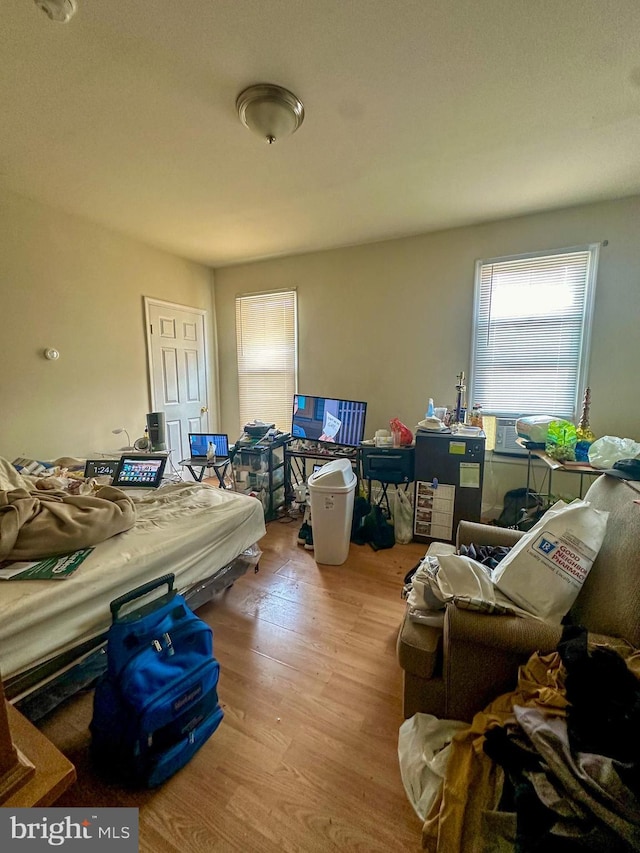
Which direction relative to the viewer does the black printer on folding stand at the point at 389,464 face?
toward the camera

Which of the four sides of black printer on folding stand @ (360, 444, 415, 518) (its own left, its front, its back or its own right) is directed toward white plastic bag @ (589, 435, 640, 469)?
left

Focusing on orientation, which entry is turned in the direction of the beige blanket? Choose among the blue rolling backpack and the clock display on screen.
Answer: the clock display on screen

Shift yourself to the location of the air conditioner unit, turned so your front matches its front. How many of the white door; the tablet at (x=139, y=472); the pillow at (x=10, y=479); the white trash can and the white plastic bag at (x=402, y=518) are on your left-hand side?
0

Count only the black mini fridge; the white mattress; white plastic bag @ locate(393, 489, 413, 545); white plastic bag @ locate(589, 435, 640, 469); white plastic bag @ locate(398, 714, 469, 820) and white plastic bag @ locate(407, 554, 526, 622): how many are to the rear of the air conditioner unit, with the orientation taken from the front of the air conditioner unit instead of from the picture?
0

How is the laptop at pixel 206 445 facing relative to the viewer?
toward the camera

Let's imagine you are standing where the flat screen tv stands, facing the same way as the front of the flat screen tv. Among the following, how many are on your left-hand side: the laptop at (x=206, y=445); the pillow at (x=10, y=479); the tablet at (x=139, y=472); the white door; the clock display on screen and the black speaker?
0

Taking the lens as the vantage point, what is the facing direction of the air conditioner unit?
facing the viewer

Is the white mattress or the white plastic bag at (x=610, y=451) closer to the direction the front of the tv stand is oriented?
the white mattress

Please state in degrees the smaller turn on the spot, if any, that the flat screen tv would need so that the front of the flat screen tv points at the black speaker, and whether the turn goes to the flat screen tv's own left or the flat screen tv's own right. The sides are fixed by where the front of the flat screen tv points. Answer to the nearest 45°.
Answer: approximately 90° to the flat screen tv's own right

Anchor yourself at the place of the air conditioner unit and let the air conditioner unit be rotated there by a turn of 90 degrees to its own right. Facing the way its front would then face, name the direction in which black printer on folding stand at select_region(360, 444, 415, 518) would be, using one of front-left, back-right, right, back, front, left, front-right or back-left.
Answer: front-left

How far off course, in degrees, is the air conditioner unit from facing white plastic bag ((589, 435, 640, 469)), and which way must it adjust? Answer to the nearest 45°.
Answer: approximately 45° to its left

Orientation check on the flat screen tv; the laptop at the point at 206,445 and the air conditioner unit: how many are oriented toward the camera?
3
